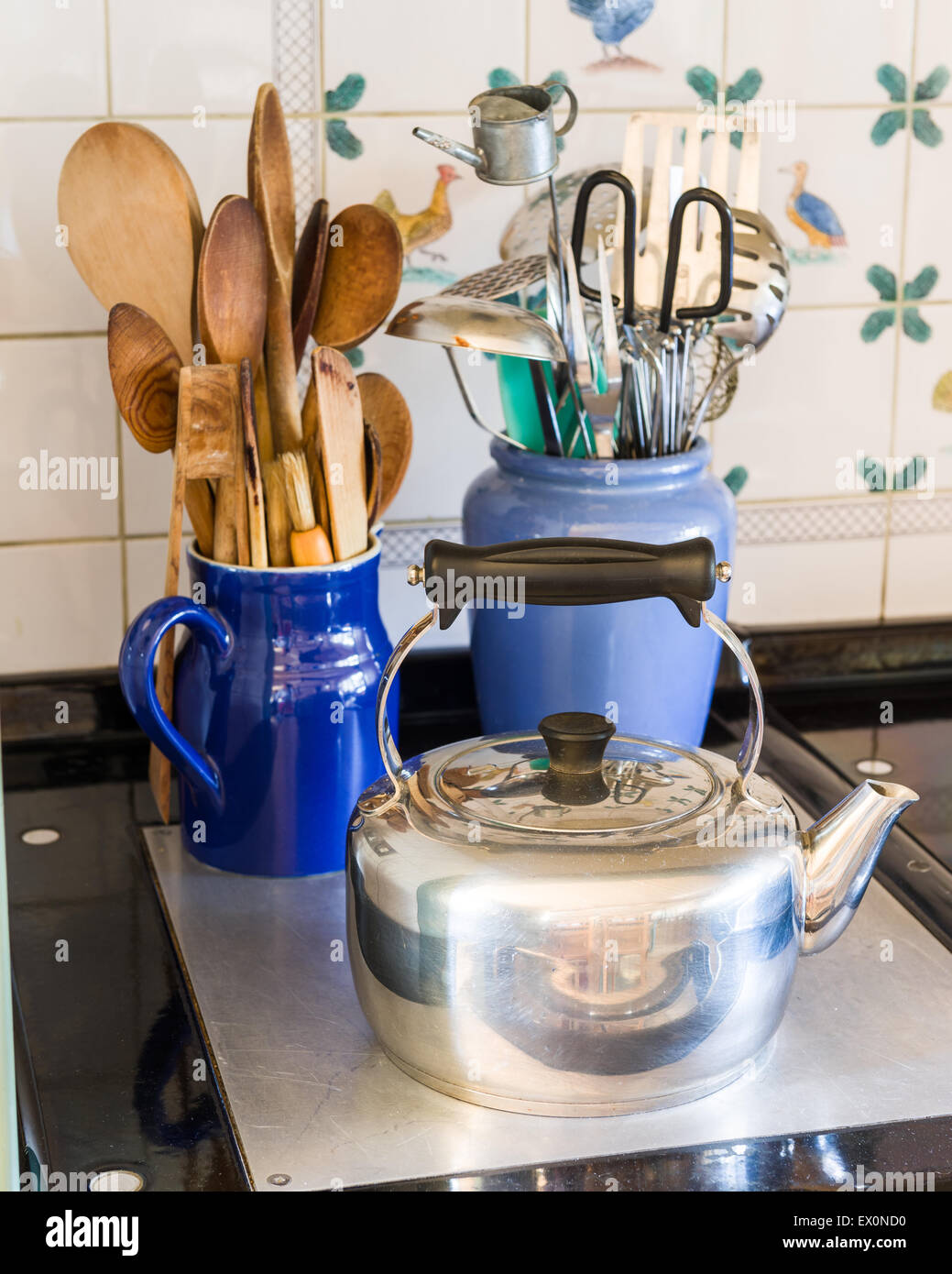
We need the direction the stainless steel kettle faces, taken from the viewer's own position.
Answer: facing to the right of the viewer
